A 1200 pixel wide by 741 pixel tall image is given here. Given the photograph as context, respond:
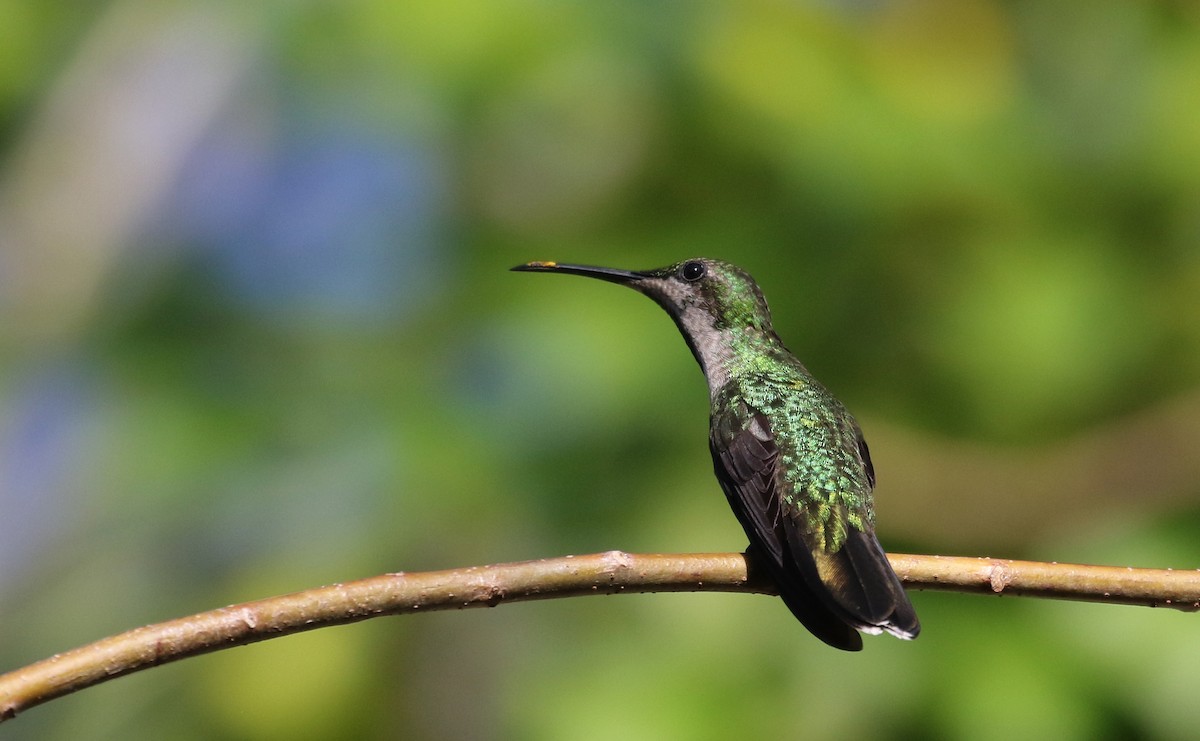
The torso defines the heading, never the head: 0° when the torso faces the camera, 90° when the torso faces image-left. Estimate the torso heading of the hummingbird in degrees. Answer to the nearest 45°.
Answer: approximately 135°
